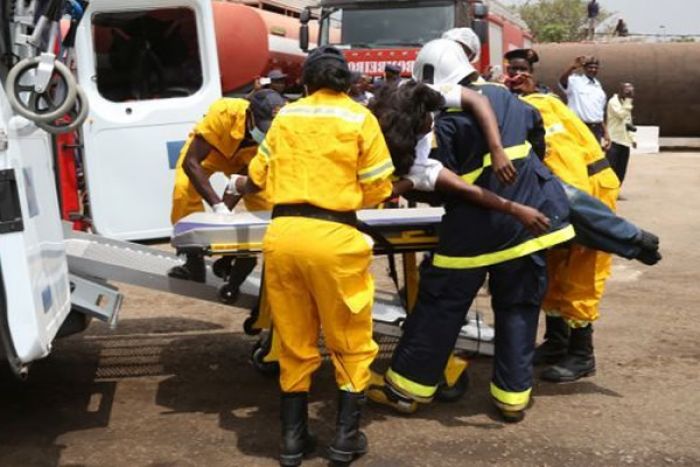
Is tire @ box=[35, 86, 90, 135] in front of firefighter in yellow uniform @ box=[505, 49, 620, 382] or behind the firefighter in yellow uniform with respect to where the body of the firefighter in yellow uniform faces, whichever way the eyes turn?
in front

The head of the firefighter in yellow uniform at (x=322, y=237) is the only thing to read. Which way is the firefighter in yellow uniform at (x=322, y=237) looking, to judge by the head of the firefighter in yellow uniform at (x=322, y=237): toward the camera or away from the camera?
away from the camera

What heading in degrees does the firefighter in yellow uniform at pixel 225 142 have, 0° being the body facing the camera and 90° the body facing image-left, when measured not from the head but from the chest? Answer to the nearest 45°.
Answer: approximately 315°

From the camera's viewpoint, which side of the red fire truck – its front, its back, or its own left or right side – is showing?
front

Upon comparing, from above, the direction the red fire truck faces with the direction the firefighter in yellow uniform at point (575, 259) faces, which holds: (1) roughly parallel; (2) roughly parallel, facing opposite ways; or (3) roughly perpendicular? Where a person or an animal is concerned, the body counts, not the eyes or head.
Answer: roughly perpendicular

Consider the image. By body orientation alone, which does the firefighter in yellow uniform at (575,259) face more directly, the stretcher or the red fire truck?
the stretcher

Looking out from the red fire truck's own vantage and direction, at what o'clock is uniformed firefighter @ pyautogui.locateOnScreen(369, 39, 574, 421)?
The uniformed firefighter is roughly at 12 o'clock from the red fire truck.

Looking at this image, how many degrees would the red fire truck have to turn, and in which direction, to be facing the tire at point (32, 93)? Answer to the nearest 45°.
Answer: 0° — it already faces it

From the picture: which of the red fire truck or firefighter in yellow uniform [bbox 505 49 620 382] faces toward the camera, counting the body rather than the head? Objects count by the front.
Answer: the red fire truck

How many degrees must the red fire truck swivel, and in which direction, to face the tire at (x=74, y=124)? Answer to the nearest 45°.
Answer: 0° — it already faces it

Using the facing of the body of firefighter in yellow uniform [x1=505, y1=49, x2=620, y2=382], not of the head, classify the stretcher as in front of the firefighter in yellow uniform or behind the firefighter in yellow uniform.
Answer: in front

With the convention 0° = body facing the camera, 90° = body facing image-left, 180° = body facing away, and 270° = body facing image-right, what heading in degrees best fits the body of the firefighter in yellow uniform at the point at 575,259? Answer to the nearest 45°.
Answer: approximately 90°

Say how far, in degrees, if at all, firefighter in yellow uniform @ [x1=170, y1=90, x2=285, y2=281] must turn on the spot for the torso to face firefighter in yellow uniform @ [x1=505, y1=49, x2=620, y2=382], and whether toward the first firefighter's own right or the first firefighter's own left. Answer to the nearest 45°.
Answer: approximately 45° to the first firefighter's own left
